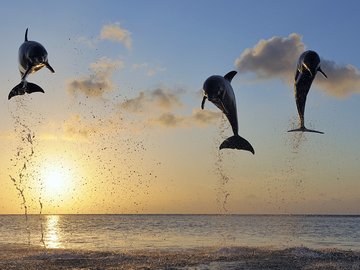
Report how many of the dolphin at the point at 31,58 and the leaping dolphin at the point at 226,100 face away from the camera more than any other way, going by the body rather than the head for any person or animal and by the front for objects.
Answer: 0

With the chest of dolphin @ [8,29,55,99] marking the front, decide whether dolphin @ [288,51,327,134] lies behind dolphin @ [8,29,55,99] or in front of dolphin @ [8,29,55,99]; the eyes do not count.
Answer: in front

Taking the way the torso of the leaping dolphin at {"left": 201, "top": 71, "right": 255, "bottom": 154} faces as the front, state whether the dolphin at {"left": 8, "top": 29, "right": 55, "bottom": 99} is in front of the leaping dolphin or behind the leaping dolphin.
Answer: in front

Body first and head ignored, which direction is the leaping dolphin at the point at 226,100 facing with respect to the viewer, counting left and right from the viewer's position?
facing the viewer and to the left of the viewer

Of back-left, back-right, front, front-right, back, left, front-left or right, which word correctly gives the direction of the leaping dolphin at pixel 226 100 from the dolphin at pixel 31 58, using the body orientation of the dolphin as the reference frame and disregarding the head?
front-left

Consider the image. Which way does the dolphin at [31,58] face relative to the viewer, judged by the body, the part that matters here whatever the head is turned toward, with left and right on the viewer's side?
facing the viewer and to the right of the viewer
